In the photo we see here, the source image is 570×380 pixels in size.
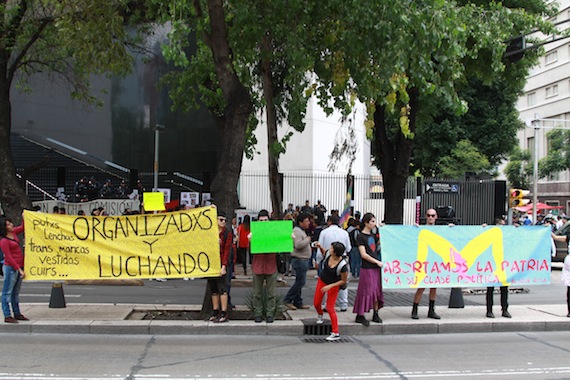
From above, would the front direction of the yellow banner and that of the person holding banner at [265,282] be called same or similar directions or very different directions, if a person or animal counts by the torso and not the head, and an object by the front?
same or similar directions

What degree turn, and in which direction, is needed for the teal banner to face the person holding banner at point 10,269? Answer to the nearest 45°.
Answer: approximately 45° to its right

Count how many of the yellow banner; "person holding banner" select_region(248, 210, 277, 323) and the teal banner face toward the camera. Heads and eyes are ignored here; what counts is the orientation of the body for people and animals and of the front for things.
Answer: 3

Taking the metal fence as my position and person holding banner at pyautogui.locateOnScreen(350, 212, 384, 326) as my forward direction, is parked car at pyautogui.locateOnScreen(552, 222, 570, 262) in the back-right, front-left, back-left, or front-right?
front-left

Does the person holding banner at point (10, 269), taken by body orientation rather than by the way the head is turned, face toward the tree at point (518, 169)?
no

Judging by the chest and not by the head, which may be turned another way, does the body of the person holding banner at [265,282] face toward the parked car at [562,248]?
no

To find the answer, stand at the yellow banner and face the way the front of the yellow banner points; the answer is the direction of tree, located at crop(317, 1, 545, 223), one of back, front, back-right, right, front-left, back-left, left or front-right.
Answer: left

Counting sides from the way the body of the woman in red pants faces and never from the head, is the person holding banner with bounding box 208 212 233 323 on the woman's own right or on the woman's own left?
on the woman's own right

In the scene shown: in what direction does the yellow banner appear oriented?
toward the camera

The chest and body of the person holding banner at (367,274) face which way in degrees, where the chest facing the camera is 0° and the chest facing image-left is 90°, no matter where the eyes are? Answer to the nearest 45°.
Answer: approximately 315°

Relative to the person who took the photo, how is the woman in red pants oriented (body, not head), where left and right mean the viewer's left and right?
facing the viewer and to the left of the viewer

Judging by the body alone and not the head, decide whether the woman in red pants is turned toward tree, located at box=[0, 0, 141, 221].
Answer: no

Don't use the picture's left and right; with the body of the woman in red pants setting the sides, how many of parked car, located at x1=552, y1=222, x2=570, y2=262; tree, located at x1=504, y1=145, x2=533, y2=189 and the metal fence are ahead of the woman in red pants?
0

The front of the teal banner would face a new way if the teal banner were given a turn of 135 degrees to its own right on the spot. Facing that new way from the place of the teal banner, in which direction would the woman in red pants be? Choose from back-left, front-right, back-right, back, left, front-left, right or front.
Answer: left

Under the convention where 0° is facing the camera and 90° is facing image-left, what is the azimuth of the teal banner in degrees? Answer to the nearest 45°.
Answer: approximately 0°
